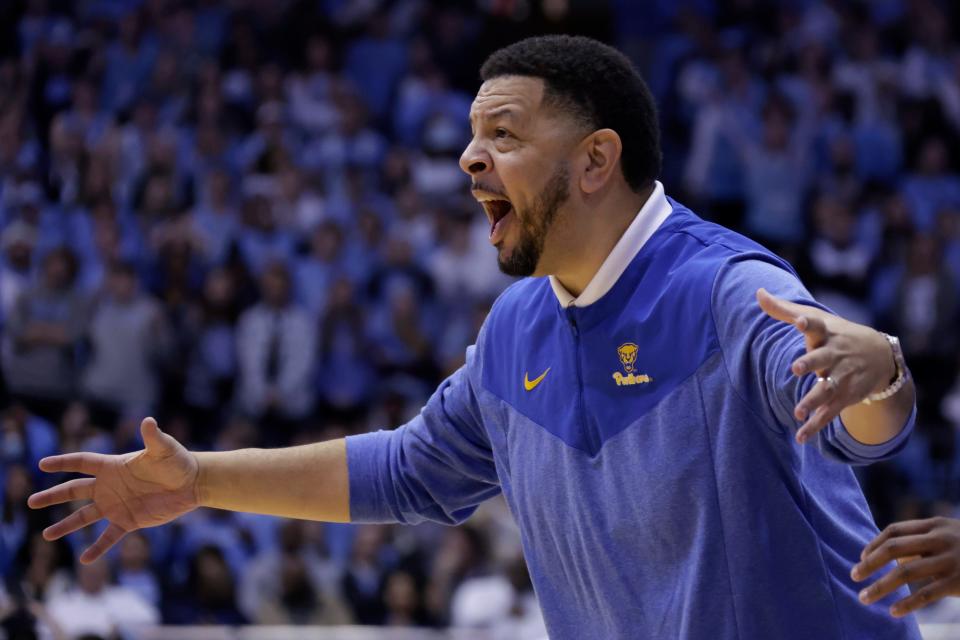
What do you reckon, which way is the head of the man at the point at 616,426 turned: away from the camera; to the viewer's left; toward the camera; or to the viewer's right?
to the viewer's left

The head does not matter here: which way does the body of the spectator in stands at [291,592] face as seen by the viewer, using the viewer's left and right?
facing the viewer

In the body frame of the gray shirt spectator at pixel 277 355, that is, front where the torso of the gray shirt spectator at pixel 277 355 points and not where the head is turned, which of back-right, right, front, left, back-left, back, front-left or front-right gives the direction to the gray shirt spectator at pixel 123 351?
right

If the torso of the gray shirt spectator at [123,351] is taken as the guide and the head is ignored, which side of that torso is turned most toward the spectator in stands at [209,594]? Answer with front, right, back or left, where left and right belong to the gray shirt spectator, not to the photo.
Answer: front

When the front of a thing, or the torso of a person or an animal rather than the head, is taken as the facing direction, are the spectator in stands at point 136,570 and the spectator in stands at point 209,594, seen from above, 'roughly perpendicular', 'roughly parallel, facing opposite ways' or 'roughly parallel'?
roughly parallel

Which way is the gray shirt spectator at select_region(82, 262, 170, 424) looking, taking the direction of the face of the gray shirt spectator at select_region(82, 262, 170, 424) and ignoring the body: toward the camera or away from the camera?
toward the camera

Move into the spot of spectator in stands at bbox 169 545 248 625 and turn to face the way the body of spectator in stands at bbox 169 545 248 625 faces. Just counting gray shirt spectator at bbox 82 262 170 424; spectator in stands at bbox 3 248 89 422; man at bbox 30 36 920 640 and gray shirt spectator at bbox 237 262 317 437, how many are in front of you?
1

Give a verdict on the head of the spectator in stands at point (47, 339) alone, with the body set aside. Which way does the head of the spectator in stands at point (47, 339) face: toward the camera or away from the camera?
toward the camera

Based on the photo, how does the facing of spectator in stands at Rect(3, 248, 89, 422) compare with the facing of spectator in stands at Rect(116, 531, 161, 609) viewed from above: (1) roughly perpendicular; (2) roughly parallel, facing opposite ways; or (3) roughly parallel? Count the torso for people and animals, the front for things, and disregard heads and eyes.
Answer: roughly parallel

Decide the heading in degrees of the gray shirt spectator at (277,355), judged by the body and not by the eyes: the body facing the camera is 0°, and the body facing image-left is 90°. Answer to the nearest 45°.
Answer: approximately 0°

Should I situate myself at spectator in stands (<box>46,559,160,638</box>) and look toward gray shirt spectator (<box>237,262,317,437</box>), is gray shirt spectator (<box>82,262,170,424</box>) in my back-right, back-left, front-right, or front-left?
front-left

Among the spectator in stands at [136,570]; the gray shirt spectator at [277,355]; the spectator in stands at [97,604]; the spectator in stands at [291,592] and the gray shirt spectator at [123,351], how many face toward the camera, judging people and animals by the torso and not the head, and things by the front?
5

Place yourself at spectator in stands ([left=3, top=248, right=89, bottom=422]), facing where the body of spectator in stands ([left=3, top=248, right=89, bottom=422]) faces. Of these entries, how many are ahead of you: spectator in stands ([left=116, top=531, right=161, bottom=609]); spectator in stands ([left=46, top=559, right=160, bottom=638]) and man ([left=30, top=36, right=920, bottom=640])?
3

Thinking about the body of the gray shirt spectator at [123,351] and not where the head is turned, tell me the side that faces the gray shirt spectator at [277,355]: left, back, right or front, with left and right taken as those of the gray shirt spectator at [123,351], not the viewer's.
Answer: left

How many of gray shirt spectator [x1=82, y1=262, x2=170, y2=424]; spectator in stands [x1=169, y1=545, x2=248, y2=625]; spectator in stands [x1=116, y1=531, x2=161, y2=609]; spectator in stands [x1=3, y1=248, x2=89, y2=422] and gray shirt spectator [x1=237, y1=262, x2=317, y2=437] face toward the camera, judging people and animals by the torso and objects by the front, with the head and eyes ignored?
5

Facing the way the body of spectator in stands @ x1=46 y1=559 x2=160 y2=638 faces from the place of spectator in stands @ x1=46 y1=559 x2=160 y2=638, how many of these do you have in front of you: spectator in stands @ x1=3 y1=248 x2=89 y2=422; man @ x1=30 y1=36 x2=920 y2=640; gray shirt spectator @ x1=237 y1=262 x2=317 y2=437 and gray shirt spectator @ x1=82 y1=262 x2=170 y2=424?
1

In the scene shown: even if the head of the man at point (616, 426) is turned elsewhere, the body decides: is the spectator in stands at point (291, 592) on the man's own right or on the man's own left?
on the man's own right

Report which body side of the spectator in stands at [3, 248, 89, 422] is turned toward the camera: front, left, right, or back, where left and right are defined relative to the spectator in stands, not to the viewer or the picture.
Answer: front

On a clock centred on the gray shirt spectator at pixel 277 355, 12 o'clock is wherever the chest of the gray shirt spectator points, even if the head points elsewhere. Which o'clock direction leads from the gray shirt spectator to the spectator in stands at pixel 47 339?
The spectator in stands is roughly at 3 o'clock from the gray shirt spectator.

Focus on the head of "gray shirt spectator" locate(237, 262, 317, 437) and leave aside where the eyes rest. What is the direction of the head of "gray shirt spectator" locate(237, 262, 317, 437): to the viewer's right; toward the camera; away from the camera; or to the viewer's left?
toward the camera

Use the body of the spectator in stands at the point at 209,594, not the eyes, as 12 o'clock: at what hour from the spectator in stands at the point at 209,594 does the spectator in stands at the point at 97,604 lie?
the spectator in stands at the point at 97,604 is roughly at 2 o'clock from the spectator in stands at the point at 209,594.
